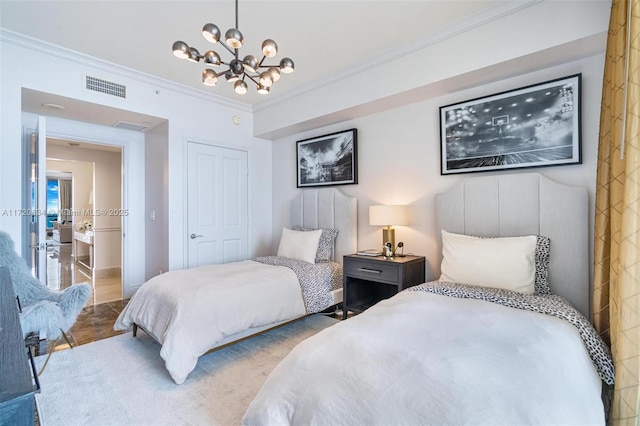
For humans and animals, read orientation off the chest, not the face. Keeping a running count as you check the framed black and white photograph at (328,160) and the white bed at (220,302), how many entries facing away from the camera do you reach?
0

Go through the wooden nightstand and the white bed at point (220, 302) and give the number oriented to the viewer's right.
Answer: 0

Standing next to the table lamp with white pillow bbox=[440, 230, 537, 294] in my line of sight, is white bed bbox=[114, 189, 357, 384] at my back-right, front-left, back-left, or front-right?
back-right

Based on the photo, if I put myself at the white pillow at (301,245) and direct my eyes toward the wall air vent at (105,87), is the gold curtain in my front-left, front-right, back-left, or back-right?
back-left

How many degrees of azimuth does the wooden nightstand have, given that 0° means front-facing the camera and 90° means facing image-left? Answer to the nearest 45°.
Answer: approximately 45°

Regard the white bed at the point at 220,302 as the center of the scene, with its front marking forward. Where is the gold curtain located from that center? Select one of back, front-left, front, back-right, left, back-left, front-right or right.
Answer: left

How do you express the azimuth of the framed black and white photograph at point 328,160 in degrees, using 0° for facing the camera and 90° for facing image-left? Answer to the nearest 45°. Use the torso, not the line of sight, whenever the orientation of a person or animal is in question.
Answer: approximately 45°
